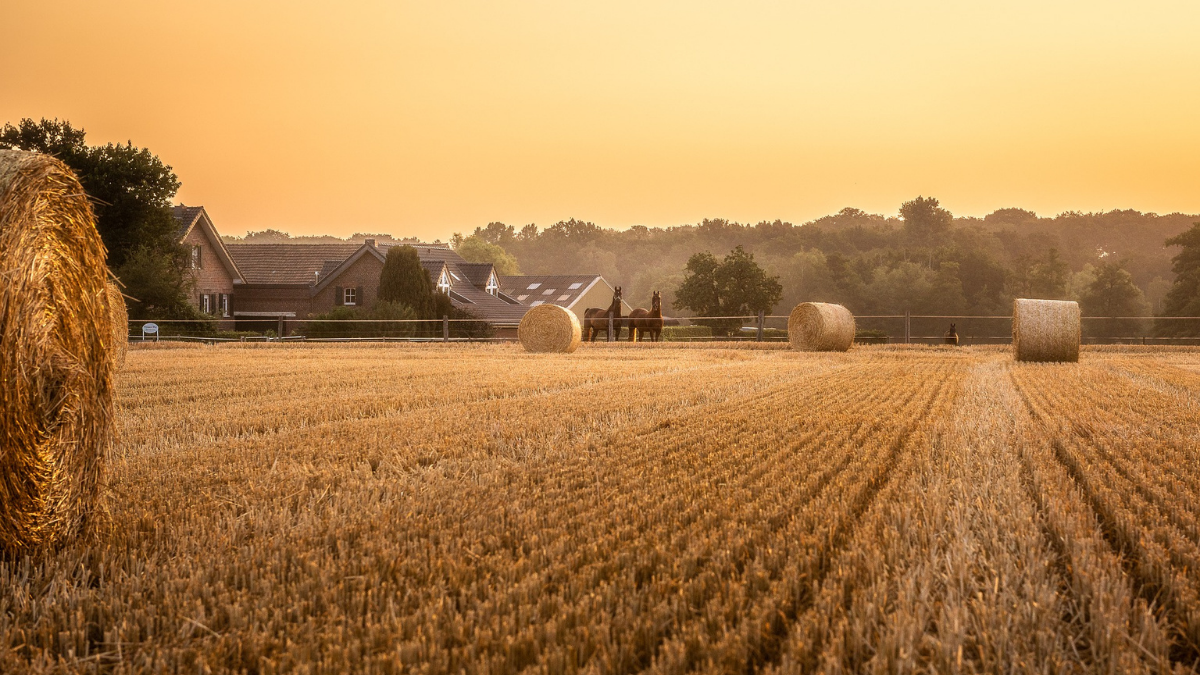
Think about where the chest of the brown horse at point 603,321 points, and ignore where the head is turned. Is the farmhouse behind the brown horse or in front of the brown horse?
behind

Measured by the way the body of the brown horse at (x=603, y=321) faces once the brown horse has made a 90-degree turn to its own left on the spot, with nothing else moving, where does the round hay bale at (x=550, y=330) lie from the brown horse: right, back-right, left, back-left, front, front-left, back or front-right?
back

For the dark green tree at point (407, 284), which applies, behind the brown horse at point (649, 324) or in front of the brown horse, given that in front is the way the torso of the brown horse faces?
behind

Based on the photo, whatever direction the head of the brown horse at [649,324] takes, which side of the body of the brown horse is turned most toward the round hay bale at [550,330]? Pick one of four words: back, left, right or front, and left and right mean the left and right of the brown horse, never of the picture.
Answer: right

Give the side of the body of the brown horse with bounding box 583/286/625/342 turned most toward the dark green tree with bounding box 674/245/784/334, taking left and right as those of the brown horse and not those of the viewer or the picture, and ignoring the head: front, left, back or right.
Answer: left
